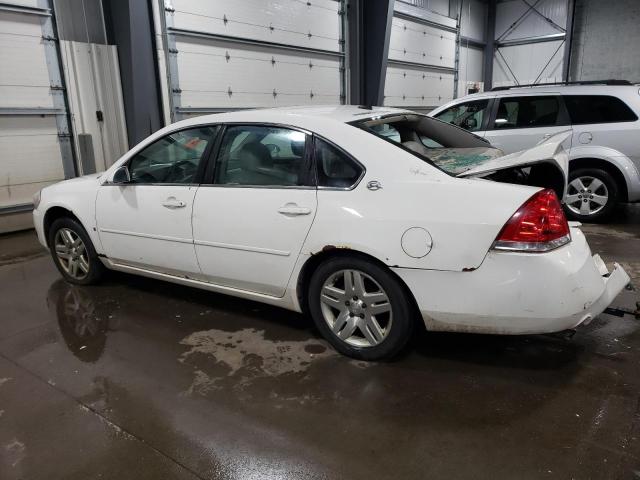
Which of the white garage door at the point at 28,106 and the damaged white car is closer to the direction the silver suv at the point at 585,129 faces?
the white garage door

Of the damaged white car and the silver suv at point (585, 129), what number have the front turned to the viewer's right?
0

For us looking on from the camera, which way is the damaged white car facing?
facing away from the viewer and to the left of the viewer

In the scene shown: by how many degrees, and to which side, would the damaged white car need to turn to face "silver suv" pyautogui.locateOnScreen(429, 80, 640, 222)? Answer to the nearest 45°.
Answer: approximately 90° to its right

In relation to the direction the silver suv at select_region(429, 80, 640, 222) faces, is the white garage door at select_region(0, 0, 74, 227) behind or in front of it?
in front

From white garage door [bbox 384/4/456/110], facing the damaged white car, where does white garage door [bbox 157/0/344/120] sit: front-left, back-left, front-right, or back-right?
front-right

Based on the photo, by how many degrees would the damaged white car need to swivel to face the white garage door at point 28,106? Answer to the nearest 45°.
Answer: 0° — it already faces it

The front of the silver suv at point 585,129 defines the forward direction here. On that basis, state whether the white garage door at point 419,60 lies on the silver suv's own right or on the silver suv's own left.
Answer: on the silver suv's own right

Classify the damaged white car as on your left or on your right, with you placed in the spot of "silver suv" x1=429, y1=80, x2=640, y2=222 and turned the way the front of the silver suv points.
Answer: on your left

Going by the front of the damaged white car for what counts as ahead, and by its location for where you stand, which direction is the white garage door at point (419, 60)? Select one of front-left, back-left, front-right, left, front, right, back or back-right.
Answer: front-right

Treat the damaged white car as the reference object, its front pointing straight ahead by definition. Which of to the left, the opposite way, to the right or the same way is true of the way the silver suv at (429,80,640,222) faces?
the same way

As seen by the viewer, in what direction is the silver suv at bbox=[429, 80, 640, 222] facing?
to the viewer's left

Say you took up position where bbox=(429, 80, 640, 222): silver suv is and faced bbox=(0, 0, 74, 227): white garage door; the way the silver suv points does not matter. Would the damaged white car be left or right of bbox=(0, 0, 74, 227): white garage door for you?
left

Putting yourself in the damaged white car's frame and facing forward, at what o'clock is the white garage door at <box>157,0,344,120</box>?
The white garage door is roughly at 1 o'clock from the damaged white car.

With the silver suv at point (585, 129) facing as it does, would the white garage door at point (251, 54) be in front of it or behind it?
in front

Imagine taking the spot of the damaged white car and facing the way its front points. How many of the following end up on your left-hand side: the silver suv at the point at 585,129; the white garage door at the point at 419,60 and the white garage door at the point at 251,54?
0

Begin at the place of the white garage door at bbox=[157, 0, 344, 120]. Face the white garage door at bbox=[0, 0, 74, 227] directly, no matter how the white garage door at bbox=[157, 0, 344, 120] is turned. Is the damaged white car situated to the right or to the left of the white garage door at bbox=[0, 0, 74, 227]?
left
